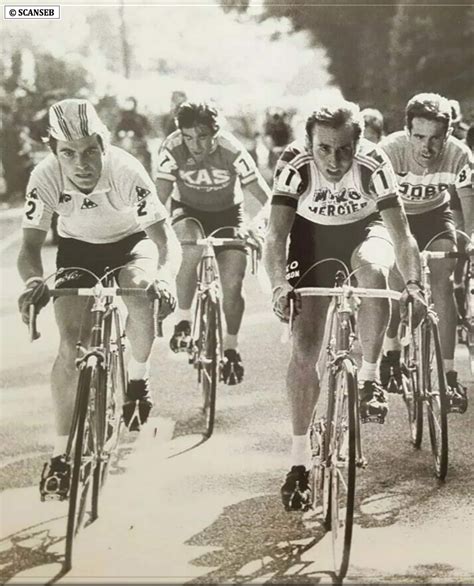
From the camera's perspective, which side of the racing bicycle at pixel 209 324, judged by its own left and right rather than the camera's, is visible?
front

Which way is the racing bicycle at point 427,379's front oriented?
toward the camera
